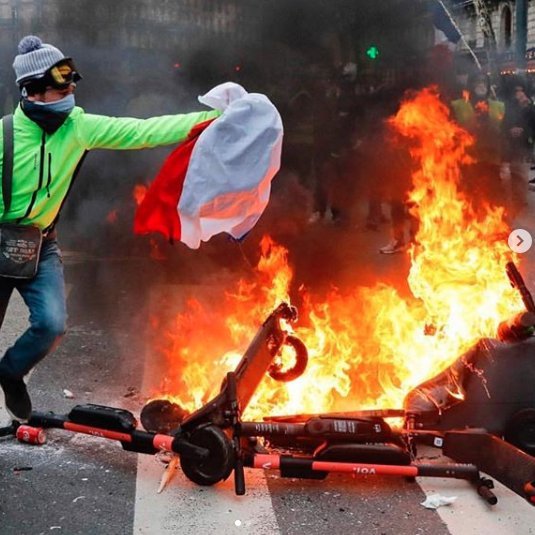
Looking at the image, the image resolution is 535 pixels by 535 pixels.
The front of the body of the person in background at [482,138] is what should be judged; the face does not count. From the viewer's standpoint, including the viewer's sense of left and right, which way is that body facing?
facing the viewer

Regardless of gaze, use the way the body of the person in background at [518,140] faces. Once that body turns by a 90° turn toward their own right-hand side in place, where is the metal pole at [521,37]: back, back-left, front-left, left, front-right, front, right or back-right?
right

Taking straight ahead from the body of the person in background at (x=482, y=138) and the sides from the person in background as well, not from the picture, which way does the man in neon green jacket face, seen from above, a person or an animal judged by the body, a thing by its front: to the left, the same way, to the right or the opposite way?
to the left

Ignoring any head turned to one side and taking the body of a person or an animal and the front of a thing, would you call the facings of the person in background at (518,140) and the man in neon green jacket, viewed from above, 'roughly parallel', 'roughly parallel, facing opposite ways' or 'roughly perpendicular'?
roughly perpendicular

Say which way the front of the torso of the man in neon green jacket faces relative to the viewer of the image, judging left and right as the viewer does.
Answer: facing the viewer and to the right of the viewer

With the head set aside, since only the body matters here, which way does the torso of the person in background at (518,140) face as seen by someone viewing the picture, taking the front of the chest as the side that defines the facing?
toward the camera

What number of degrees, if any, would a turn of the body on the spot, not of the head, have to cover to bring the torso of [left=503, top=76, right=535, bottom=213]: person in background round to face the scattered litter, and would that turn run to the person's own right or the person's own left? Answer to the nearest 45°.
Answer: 0° — they already face it

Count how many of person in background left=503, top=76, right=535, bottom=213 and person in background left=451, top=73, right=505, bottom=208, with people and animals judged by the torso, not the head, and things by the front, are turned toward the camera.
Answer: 2

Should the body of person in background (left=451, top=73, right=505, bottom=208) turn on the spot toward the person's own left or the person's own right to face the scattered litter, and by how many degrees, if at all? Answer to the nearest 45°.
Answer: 0° — they already face it

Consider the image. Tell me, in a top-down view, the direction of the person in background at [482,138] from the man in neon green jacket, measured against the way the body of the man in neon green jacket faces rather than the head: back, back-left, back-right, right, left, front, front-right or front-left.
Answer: left

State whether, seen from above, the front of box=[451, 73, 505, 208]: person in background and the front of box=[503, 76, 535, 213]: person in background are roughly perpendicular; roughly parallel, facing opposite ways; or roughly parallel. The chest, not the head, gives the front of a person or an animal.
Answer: roughly parallel

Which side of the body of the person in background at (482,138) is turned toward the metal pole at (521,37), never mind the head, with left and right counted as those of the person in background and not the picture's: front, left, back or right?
back

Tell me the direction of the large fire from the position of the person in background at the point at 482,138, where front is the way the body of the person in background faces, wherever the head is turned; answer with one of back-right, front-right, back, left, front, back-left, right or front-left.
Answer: front

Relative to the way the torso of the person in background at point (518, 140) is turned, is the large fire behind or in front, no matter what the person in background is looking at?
in front
